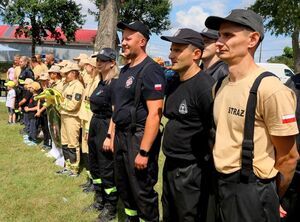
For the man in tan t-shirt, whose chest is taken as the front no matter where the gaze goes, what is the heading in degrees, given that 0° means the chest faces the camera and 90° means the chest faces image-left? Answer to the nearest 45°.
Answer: approximately 45°

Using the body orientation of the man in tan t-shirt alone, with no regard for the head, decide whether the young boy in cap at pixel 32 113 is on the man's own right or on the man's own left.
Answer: on the man's own right
